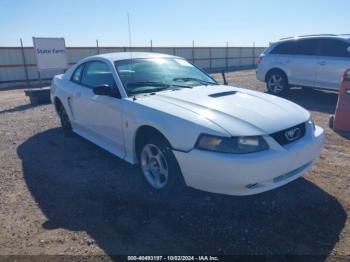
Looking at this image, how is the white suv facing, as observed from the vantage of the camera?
facing to the right of the viewer

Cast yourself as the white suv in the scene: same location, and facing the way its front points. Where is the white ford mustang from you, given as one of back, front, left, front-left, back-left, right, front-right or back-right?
right

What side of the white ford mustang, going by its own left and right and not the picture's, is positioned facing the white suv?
left

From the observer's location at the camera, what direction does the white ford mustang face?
facing the viewer and to the right of the viewer
